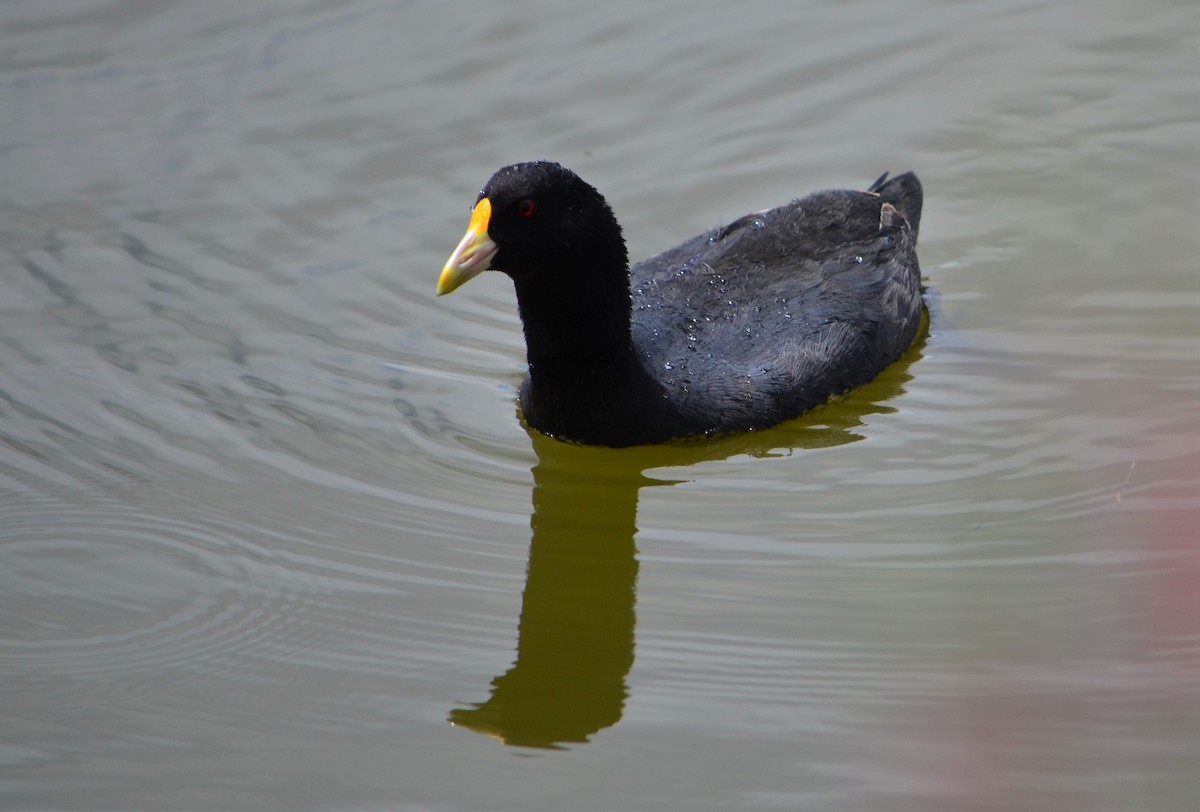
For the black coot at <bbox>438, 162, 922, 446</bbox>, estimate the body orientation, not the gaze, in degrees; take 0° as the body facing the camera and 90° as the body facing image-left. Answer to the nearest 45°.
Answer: approximately 45°
